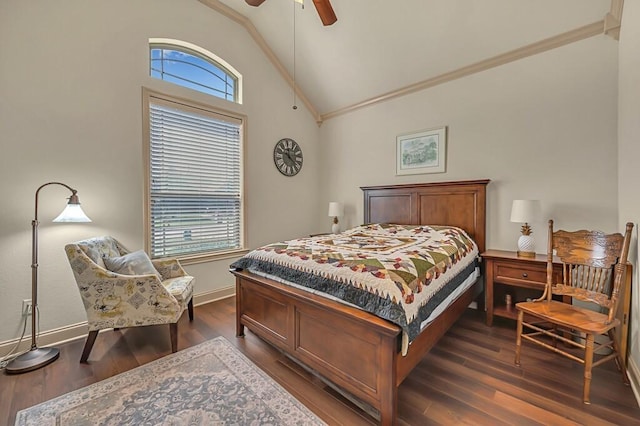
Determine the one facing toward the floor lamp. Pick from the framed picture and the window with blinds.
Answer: the framed picture

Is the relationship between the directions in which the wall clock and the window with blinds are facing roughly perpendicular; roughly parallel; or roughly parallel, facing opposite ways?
roughly parallel

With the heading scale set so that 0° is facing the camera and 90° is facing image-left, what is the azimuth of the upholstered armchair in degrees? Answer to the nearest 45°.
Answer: approximately 270°

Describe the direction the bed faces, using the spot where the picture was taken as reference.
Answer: facing the viewer and to the left of the viewer

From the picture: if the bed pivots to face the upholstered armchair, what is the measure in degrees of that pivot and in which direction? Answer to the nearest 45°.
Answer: approximately 45° to its right

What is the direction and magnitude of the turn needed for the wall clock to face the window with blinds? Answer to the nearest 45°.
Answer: approximately 90° to its right

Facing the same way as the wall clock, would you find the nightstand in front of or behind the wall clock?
in front

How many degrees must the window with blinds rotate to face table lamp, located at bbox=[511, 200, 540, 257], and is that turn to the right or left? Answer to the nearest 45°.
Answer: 0° — it already faces it

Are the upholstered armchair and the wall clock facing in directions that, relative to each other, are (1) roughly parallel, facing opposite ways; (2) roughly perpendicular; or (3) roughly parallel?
roughly perpendicular
